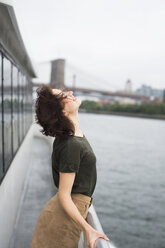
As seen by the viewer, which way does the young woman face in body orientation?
to the viewer's right

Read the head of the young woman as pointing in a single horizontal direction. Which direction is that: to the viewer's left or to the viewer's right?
to the viewer's right

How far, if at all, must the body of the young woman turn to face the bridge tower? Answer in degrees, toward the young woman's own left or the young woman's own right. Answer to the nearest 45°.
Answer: approximately 90° to the young woman's own left
